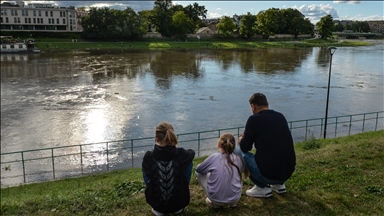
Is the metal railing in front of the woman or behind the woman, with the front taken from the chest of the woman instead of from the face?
in front

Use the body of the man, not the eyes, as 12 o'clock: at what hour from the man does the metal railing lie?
The metal railing is roughly at 12 o'clock from the man.

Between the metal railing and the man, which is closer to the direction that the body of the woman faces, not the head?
the metal railing

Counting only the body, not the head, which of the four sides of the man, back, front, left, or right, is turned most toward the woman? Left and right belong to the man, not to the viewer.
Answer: left

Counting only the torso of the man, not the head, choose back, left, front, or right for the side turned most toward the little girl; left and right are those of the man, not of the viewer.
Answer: left

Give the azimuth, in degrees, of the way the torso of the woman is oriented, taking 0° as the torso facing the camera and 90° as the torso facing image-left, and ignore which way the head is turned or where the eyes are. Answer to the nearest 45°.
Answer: approximately 180°

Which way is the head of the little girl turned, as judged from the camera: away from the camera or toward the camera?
away from the camera

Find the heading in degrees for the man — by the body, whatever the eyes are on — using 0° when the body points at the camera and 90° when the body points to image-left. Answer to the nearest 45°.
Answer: approximately 135°

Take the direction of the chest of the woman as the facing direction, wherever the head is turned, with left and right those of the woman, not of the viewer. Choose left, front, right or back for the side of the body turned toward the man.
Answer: right

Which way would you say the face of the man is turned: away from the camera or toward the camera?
away from the camera

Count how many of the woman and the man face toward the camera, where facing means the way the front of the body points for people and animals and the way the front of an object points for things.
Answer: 0

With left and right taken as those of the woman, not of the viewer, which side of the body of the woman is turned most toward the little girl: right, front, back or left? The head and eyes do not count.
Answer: right

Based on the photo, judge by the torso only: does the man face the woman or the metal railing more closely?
the metal railing
